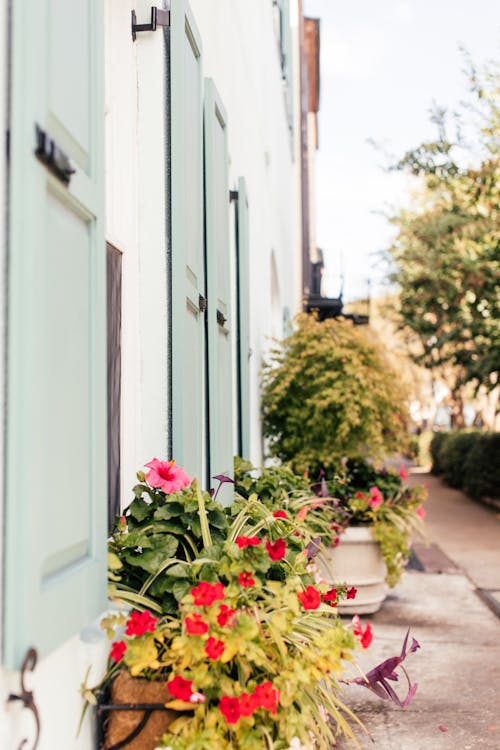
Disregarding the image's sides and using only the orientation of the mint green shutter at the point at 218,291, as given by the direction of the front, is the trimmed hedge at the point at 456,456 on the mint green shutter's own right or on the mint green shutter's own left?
on the mint green shutter's own left

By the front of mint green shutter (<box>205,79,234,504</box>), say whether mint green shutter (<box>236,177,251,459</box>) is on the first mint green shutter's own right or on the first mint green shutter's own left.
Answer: on the first mint green shutter's own left

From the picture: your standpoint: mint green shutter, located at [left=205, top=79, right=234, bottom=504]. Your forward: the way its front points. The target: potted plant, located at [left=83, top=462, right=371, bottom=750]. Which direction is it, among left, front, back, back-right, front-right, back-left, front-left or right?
right

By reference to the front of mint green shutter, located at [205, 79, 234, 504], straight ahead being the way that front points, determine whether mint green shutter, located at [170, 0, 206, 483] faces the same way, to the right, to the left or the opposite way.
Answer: the same way

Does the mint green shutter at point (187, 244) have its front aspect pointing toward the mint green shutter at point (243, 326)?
no

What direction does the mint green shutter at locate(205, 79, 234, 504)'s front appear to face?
to the viewer's right

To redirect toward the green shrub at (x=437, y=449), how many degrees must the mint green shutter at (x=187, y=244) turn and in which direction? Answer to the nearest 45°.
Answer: approximately 90° to its left

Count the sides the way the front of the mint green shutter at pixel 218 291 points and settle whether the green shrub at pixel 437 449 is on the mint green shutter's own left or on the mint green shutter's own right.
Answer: on the mint green shutter's own left

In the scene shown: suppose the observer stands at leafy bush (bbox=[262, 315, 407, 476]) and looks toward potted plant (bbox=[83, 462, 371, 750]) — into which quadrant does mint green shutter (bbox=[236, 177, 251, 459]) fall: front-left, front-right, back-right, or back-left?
front-right

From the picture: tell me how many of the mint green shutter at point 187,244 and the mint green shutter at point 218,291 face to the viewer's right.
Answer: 2

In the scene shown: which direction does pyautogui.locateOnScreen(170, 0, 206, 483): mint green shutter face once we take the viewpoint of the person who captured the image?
facing to the right of the viewer
